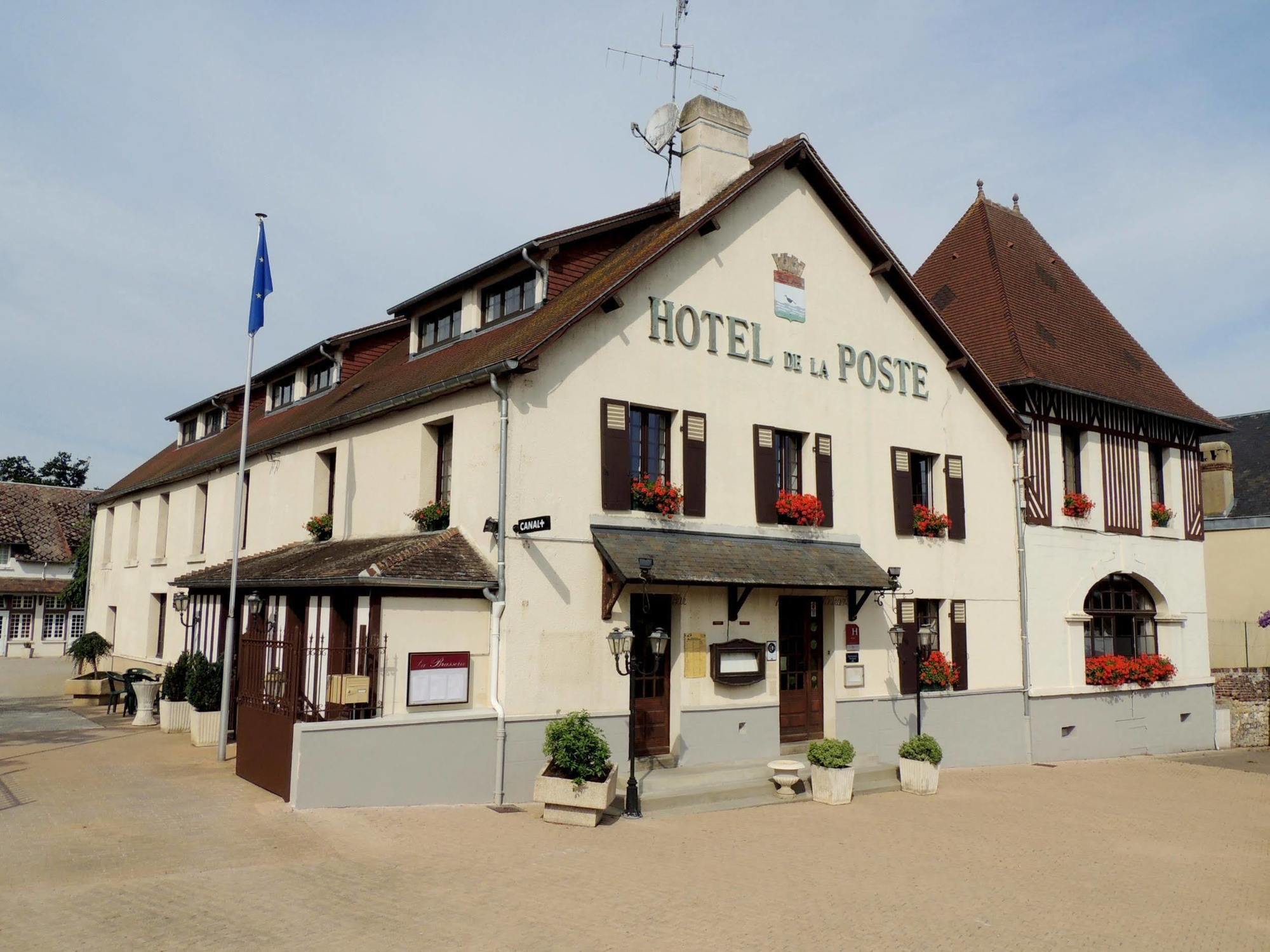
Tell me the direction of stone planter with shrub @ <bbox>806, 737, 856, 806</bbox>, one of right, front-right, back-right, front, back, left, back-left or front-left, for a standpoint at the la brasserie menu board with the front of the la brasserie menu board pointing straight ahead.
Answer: left

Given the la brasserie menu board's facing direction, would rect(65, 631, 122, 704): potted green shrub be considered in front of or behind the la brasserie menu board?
behind

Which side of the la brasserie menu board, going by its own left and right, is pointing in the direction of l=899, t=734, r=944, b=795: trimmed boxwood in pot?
left

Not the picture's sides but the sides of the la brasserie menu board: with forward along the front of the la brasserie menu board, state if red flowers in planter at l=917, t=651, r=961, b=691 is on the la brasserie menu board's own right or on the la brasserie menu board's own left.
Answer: on the la brasserie menu board's own left

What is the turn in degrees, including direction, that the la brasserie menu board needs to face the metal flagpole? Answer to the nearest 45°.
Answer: approximately 135° to its right

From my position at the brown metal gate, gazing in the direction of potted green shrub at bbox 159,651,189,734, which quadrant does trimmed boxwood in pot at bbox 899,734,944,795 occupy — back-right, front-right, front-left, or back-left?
back-right

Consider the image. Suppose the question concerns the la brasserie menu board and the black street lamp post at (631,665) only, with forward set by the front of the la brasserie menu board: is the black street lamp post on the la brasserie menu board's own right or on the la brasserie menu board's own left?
on the la brasserie menu board's own left

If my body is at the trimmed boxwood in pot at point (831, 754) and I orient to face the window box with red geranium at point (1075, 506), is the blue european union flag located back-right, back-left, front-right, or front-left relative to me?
back-left

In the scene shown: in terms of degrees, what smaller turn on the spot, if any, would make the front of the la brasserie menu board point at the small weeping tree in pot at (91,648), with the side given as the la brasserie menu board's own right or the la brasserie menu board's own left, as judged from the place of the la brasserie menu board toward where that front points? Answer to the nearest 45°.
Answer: approximately 135° to the la brasserie menu board's own right

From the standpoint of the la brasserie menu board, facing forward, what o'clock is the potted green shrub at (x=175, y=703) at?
The potted green shrub is roughly at 5 o'clock from the la brasserie menu board.

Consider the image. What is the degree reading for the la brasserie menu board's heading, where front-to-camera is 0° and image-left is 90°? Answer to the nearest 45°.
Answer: approximately 0°

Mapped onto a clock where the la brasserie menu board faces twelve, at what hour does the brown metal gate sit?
The brown metal gate is roughly at 4 o'clock from the la brasserie menu board.

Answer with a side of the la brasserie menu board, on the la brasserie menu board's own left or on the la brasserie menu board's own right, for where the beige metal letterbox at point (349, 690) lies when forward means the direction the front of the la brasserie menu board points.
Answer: on the la brasserie menu board's own right

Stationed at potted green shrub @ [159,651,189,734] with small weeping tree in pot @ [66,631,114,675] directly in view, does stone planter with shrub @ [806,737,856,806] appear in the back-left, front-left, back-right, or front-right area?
back-right
